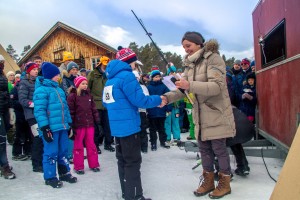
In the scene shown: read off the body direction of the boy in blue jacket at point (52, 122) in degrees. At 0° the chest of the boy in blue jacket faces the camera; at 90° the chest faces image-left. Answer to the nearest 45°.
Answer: approximately 315°

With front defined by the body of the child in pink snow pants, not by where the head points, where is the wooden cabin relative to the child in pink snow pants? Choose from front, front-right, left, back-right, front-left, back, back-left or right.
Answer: back-left

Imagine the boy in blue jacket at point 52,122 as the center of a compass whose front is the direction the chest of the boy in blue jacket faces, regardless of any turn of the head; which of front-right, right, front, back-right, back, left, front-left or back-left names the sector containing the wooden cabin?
back-left

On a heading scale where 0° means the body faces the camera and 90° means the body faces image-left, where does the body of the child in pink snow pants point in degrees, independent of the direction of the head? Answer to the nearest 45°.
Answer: approximately 315°

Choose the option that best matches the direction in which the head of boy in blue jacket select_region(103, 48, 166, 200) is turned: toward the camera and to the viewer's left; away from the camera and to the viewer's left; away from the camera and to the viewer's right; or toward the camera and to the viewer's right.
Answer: away from the camera and to the viewer's right
